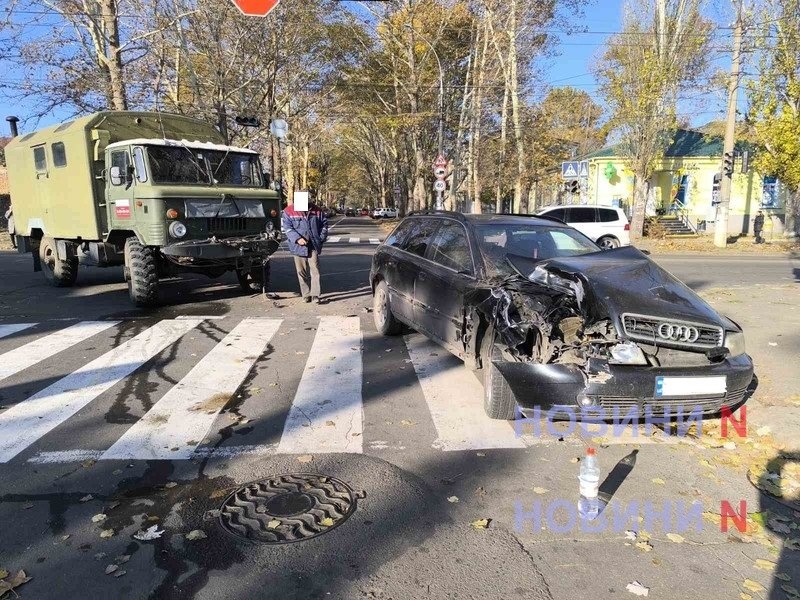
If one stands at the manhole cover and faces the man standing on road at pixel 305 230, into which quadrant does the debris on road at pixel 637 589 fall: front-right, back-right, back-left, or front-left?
back-right

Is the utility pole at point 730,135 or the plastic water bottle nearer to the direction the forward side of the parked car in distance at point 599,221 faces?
the plastic water bottle

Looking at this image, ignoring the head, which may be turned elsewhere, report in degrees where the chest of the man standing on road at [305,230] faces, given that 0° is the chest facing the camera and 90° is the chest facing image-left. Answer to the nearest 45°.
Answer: approximately 0°

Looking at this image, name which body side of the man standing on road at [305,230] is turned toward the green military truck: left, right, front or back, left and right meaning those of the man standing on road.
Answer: right

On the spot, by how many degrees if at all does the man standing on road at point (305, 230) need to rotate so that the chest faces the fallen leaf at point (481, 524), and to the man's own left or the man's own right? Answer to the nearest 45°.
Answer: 0° — they already face it

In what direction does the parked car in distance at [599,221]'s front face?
to the viewer's left

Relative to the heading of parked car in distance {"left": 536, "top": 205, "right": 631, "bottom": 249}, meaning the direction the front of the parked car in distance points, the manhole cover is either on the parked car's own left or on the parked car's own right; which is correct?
on the parked car's own left

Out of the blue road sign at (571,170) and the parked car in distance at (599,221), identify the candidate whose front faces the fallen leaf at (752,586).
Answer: the blue road sign

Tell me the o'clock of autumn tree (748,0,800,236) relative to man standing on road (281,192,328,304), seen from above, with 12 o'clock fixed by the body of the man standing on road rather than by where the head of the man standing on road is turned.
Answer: The autumn tree is roughly at 8 o'clock from the man standing on road.

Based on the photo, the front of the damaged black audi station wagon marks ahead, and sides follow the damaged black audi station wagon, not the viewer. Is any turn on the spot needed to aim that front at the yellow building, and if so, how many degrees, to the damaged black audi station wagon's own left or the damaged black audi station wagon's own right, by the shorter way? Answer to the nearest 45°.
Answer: approximately 135° to the damaged black audi station wagon's own left

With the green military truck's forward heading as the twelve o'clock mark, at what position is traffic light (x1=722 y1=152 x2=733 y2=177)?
The traffic light is roughly at 10 o'clock from the green military truck.

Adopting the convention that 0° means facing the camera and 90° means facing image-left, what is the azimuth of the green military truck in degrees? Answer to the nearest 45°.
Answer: approximately 315°

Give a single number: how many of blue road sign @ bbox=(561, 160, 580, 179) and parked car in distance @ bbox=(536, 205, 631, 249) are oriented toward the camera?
1
